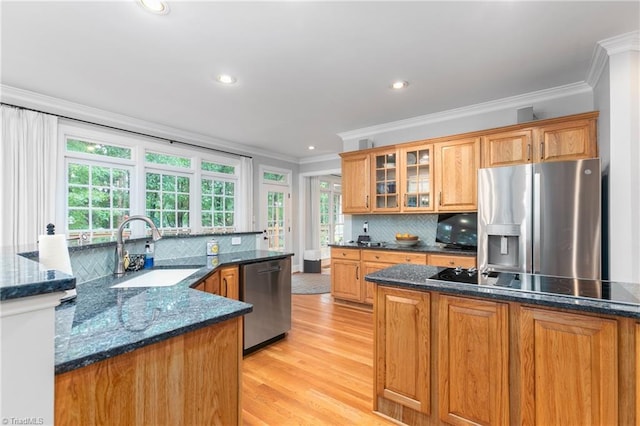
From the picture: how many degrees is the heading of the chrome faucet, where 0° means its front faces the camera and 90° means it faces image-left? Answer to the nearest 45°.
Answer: approximately 270°

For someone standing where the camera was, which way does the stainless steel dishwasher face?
facing the viewer and to the right of the viewer

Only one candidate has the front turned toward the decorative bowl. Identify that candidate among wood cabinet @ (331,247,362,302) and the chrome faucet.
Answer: the chrome faucet

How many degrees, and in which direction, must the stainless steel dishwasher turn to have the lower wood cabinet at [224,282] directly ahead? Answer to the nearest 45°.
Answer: approximately 90° to its right

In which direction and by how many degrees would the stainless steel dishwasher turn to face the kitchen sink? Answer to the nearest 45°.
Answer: approximately 90° to its right

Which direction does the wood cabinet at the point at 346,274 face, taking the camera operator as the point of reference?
facing the viewer and to the left of the viewer

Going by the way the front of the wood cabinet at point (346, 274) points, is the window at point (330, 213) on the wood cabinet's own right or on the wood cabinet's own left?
on the wood cabinet's own right

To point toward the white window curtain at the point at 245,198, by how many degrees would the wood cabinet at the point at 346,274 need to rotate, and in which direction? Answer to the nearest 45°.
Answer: approximately 90° to its right
